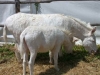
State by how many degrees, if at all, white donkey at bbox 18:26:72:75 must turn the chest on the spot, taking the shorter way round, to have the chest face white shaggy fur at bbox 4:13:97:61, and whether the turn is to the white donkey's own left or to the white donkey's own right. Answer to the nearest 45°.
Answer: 0° — it already faces it

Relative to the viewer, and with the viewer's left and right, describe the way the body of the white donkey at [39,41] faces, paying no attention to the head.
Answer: facing away from the viewer and to the right of the viewer
